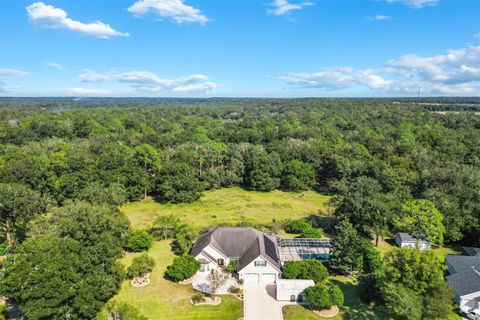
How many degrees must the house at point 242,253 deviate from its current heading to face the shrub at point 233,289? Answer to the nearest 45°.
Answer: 0° — it already faces it

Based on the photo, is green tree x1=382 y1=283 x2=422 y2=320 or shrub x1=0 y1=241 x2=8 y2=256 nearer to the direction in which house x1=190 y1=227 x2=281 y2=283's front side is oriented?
the green tree

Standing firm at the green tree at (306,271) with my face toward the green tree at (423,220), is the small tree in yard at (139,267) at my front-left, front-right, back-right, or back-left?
back-left

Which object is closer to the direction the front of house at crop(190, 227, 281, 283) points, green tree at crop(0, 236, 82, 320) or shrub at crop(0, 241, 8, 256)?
the green tree

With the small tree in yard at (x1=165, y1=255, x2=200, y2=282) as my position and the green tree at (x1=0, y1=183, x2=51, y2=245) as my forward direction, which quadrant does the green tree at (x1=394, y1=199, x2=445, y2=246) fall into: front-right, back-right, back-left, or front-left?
back-right

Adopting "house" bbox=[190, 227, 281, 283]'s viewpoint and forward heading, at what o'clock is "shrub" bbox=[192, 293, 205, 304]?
The shrub is roughly at 1 o'clock from the house.

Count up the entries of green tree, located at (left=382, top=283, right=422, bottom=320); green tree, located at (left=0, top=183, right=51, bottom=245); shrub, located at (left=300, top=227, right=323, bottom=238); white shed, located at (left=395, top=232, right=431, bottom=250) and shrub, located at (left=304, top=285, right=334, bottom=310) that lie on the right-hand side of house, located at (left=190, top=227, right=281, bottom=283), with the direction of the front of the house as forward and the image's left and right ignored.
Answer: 1

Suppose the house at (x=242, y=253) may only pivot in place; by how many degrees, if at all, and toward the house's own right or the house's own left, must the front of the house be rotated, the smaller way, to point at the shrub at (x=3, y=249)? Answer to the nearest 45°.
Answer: approximately 90° to the house's own right

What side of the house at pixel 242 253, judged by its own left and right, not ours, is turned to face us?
front

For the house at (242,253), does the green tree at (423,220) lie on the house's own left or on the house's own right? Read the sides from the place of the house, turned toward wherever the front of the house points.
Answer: on the house's own left

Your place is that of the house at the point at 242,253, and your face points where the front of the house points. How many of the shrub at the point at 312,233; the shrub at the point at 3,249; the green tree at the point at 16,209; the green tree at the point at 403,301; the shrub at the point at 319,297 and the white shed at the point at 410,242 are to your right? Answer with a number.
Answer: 2

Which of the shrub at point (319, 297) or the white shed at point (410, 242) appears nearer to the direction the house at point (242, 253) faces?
the shrub

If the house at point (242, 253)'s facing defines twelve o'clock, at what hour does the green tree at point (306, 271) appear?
The green tree is roughly at 10 o'clock from the house.

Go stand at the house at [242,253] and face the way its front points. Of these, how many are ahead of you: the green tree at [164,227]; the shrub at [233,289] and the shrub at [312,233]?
1

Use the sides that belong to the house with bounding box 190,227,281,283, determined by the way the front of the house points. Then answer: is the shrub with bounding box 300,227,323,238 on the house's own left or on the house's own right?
on the house's own left

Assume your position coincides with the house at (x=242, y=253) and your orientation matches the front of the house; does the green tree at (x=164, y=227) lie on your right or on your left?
on your right

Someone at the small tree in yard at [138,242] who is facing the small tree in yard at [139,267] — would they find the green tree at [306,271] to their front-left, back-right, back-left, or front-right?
front-left

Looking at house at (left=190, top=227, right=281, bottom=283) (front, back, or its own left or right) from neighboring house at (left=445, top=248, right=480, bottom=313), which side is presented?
left

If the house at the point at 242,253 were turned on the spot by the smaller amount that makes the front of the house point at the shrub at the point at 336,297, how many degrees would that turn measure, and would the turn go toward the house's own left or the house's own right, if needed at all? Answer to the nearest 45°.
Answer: approximately 45° to the house's own left

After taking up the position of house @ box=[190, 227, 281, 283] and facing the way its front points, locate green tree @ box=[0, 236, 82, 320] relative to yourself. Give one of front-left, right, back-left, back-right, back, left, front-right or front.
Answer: front-right
